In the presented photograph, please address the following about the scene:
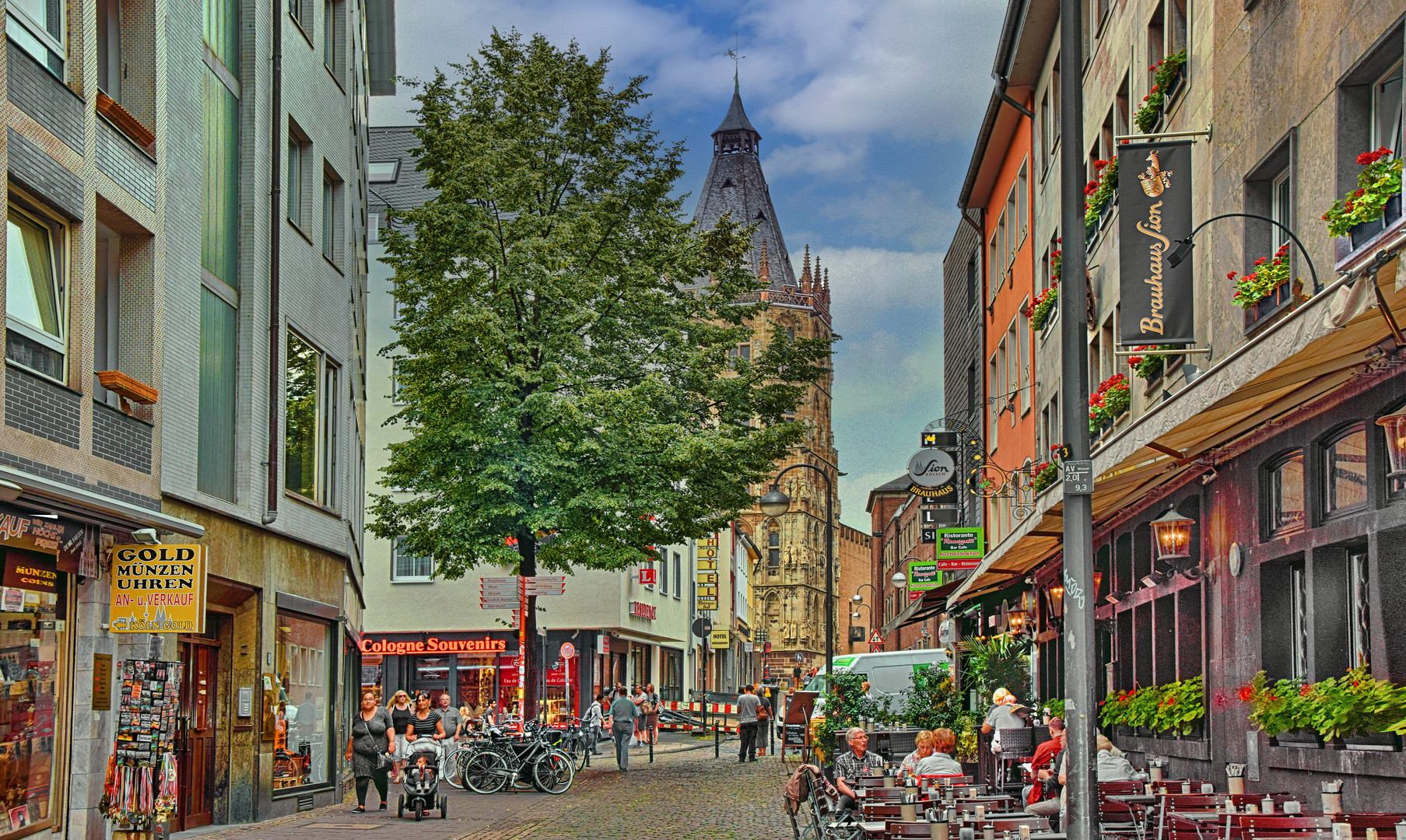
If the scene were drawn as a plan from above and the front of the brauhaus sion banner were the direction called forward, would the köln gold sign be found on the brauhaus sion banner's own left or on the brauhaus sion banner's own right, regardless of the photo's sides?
on the brauhaus sion banner's own right

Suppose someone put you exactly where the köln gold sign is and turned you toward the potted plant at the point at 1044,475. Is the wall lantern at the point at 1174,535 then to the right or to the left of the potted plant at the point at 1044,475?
right

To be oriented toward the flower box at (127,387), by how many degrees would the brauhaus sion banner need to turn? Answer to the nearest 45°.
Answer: approximately 90° to its right

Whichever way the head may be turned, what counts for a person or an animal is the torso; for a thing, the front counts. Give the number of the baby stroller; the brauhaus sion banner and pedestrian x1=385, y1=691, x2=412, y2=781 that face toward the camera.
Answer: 3

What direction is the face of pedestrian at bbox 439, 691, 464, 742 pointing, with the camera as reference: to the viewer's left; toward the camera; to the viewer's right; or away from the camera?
toward the camera

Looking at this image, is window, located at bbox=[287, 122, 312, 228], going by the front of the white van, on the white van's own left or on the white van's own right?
on the white van's own left

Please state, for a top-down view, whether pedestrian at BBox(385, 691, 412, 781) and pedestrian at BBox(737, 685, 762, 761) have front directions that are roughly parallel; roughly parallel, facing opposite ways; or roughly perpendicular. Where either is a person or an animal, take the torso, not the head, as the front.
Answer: roughly parallel, facing opposite ways

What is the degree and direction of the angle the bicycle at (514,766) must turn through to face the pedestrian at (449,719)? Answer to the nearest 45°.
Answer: approximately 90° to its left

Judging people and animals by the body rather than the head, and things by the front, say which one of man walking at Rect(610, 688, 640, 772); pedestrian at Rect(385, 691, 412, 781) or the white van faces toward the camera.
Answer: the pedestrian

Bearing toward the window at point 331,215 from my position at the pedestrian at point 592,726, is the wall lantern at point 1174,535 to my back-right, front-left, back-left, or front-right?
front-left

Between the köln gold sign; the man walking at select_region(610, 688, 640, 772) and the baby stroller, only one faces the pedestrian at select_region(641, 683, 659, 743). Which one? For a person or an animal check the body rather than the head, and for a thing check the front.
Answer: the man walking

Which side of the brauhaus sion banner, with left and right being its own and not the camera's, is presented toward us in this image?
front

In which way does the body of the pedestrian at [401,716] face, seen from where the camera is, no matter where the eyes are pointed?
toward the camera

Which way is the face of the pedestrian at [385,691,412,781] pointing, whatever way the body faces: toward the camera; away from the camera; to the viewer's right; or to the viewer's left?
toward the camera

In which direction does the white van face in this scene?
to the viewer's left
